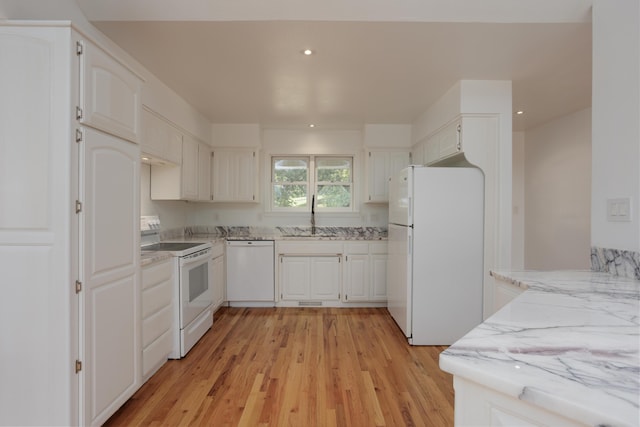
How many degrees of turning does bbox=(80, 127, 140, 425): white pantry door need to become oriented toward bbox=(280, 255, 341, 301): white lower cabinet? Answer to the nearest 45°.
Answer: approximately 90° to its left

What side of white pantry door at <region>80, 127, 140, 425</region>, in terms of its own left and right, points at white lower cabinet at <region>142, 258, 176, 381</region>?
left

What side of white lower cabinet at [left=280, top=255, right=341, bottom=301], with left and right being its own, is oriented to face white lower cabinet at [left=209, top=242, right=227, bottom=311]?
right

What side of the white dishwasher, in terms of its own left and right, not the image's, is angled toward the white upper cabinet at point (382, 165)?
left

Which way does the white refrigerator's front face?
to the viewer's left

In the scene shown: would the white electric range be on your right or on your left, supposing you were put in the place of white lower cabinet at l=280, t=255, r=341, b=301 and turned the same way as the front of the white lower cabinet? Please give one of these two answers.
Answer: on your right

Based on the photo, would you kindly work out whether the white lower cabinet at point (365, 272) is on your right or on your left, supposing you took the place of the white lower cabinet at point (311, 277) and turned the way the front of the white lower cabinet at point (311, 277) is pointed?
on your left

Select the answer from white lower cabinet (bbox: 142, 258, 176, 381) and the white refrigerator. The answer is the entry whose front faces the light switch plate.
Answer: the white lower cabinet
